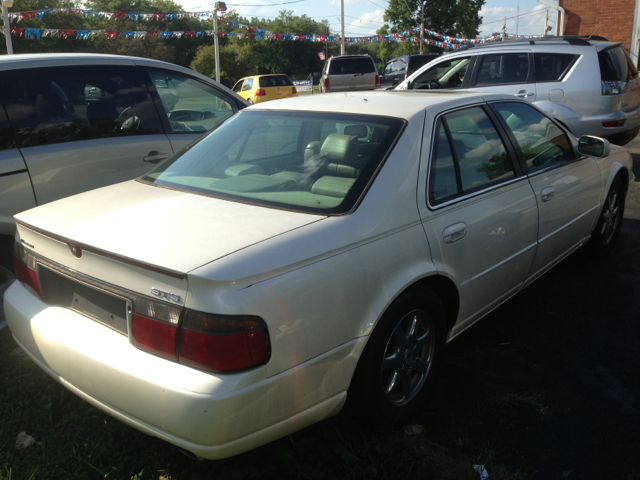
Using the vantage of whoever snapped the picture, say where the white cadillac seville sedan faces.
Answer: facing away from the viewer and to the right of the viewer

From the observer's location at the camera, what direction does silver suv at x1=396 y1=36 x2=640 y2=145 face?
facing away from the viewer and to the left of the viewer

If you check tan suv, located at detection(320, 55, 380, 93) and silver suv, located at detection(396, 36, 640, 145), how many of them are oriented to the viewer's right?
0

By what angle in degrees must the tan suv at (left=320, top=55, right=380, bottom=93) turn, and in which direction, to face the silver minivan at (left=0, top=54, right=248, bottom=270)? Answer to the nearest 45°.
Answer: approximately 180°

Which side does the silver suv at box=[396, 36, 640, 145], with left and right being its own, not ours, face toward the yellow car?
front

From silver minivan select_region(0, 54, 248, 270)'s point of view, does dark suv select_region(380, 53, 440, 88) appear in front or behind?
in front

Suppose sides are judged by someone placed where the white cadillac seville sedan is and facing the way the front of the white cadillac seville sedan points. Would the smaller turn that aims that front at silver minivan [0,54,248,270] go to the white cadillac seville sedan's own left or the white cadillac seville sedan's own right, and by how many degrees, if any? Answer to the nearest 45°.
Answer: approximately 90° to the white cadillac seville sedan's own left

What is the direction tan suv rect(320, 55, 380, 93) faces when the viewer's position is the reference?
facing away from the viewer

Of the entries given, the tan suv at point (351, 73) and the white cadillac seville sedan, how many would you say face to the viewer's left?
0

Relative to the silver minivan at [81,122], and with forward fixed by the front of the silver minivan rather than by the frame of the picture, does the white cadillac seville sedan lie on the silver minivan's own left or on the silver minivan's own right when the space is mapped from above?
on the silver minivan's own right

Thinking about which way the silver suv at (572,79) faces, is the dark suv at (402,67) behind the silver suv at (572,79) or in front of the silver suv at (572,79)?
in front

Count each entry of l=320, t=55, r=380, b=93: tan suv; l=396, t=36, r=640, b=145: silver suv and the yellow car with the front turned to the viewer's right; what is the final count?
0

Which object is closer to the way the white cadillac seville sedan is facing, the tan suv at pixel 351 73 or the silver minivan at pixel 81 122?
the tan suv

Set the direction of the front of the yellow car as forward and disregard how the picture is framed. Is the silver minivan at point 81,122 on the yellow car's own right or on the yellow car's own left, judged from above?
on the yellow car's own left

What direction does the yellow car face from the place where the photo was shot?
facing away from the viewer and to the left of the viewer

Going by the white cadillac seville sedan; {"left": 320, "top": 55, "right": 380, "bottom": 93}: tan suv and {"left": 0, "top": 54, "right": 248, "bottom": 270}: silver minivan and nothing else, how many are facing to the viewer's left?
0
